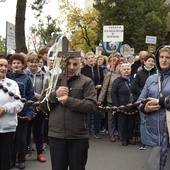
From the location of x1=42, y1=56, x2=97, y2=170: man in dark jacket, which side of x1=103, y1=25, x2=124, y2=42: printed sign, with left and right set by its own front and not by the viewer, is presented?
front

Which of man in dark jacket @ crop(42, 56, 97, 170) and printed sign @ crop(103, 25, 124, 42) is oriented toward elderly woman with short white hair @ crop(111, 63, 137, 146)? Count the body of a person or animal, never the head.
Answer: the printed sign

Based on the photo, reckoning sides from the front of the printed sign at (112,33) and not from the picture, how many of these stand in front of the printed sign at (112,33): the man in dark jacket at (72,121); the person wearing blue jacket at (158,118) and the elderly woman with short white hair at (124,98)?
3

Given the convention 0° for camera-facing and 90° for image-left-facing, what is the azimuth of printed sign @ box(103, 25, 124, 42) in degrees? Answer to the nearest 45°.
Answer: approximately 0°

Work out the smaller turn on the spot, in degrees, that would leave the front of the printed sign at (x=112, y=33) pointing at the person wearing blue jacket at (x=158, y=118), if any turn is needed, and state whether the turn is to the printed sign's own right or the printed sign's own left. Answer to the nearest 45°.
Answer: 0° — it already faces them

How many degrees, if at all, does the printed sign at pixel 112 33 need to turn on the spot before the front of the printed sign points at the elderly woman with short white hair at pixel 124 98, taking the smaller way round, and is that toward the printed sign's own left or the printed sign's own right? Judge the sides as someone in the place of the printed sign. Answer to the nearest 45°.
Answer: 0° — it already faces them

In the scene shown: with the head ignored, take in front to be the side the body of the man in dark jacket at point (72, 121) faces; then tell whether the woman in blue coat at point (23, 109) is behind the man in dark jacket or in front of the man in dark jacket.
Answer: behind

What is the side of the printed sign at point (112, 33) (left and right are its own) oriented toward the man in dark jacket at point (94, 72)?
front

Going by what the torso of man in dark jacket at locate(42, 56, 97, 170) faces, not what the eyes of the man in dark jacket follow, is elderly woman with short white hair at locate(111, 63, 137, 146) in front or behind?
behind

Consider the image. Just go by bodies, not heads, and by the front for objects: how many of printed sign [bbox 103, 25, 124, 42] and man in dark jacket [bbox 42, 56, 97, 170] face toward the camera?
2

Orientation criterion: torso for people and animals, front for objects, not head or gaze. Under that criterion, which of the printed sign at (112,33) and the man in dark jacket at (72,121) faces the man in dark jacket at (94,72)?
the printed sign

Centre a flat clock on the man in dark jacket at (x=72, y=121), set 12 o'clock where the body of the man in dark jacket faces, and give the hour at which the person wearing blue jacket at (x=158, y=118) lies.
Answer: The person wearing blue jacket is roughly at 9 o'clock from the man in dark jacket.

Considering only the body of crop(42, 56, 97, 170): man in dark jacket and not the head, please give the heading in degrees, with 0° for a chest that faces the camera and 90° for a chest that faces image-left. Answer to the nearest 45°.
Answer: approximately 0°
